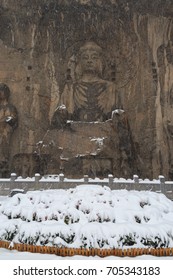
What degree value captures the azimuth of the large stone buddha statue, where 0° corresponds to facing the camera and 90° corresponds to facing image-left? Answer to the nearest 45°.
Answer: approximately 0°

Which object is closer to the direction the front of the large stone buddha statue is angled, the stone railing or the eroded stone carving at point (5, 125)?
the stone railing

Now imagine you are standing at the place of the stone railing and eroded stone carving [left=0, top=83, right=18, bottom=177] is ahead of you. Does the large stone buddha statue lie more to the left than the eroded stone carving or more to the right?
right

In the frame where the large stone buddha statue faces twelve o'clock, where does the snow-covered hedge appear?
The snow-covered hedge is roughly at 12 o'clock from the large stone buddha statue.

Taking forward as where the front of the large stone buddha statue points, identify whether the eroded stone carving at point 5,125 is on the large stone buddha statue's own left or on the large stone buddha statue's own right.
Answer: on the large stone buddha statue's own right
